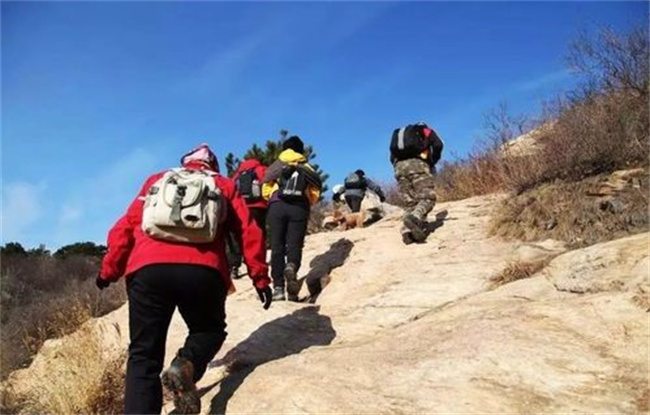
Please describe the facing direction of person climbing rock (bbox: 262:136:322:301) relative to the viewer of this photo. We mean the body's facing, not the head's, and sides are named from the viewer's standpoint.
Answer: facing away from the viewer

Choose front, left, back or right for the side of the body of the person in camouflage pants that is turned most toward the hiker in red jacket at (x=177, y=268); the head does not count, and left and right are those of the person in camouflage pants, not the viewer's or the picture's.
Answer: back

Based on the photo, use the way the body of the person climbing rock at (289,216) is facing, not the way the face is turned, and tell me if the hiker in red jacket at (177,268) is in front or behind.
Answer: behind

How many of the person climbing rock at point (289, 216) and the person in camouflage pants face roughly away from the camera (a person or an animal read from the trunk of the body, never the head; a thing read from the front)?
2

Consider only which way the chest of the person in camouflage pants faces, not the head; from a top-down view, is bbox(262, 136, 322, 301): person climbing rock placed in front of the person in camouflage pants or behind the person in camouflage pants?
behind

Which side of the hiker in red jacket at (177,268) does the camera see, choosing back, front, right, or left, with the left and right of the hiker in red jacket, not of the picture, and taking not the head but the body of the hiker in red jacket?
back

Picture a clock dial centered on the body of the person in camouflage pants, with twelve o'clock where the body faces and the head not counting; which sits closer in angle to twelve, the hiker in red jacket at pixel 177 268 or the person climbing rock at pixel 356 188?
the person climbing rock

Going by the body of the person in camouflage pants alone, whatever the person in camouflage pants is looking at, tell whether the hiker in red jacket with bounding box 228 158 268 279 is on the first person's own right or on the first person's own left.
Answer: on the first person's own left

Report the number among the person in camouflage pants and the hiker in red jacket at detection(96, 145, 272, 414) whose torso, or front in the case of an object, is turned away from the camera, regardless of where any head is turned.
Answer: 2

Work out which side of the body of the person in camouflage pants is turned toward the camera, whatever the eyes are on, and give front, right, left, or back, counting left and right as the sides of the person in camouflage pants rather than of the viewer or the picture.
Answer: back
